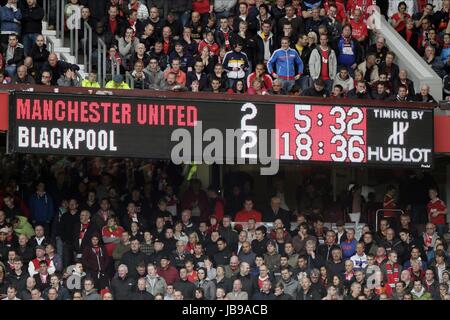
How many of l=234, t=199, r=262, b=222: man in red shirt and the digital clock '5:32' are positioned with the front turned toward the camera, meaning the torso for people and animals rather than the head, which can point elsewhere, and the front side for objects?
2

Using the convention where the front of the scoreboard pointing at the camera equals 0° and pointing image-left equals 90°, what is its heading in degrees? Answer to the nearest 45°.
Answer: approximately 0°

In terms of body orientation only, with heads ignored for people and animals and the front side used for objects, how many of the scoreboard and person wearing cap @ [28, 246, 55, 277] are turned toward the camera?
2

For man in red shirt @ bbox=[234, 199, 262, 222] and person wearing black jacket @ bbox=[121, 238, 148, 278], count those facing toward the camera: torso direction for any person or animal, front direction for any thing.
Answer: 2

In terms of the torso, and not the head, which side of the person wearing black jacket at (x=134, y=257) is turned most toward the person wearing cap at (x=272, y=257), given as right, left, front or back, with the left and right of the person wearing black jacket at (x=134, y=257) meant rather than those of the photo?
left
